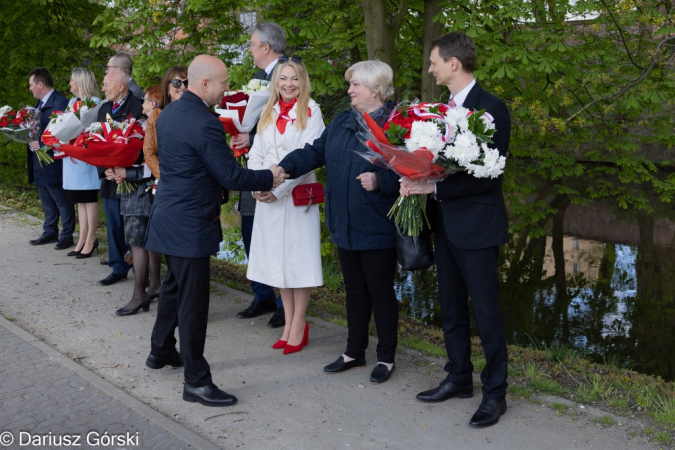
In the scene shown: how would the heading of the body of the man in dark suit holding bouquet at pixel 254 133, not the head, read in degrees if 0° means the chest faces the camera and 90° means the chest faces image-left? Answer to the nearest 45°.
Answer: approximately 45°

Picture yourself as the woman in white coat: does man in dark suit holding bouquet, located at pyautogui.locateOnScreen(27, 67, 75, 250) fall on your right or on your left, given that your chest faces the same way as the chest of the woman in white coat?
on your right

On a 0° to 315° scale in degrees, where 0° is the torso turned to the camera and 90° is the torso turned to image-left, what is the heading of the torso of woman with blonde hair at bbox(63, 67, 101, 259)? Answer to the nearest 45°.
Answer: approximately 45°

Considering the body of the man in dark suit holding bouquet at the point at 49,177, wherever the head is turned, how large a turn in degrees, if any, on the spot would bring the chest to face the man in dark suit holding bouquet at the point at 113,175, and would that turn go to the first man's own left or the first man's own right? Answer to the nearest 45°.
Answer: approximately 45° to the first man's own left

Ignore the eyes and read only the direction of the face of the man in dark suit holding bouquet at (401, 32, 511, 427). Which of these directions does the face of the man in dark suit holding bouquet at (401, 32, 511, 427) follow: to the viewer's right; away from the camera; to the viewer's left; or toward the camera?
to the viewer's left

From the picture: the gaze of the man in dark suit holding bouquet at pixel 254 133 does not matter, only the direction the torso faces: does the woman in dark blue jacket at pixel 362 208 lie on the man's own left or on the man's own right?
on the man's own left

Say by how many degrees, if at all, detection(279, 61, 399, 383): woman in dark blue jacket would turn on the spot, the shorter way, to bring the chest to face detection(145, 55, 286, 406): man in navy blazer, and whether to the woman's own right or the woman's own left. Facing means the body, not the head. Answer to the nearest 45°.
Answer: approximately 45° to the woman's own right
